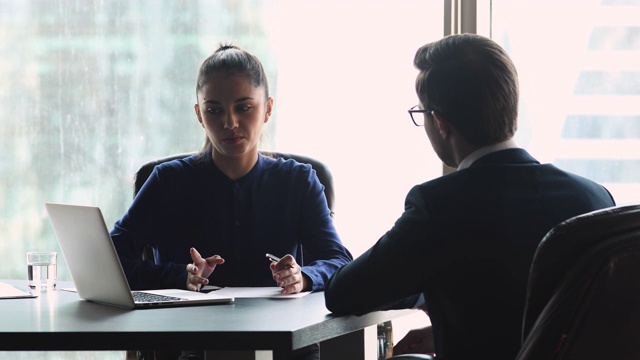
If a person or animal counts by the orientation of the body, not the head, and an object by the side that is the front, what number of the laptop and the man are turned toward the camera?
0

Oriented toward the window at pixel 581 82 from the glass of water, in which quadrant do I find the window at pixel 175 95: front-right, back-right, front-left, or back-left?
front-left

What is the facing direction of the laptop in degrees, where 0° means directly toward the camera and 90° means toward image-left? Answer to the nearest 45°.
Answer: approximately 225°

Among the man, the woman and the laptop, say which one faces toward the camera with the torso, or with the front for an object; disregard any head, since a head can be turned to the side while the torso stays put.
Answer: the woman

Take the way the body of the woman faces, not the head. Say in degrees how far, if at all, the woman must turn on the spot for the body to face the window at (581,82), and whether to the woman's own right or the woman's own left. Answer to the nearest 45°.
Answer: approximately 135° to the woman's own left

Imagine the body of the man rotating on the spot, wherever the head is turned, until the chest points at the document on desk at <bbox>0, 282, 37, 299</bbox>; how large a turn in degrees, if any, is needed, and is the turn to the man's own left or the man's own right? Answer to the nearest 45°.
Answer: approximately 45° to the man's own left

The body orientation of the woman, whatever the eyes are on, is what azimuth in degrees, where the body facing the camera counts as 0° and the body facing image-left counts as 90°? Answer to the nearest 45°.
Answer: approximately 0°

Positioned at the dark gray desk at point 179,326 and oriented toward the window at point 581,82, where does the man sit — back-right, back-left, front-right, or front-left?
front-right

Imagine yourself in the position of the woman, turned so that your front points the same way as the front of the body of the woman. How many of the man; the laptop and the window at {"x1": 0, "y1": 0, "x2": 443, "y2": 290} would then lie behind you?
1

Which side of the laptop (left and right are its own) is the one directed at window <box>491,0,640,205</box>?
front

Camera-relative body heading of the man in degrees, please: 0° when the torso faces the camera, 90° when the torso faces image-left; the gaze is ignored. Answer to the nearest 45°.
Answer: approximately 135°

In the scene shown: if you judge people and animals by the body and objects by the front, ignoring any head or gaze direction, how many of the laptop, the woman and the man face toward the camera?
1

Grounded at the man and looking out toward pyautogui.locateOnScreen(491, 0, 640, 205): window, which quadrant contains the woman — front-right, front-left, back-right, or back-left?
front-left

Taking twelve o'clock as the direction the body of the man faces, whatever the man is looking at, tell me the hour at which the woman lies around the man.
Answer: The woman is roughly at 12 o'clock from the man.

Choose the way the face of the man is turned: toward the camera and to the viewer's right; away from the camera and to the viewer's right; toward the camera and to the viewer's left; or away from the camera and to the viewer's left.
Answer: away from the camera and to the viewer's left

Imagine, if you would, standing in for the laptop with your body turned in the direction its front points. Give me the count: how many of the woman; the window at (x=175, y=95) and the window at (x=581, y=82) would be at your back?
0

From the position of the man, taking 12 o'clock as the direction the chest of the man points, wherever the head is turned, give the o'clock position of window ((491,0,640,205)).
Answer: The window is roughly at 2 o'clock from the man.

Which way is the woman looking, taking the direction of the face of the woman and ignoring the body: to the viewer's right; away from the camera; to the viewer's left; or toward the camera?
toward the camera
